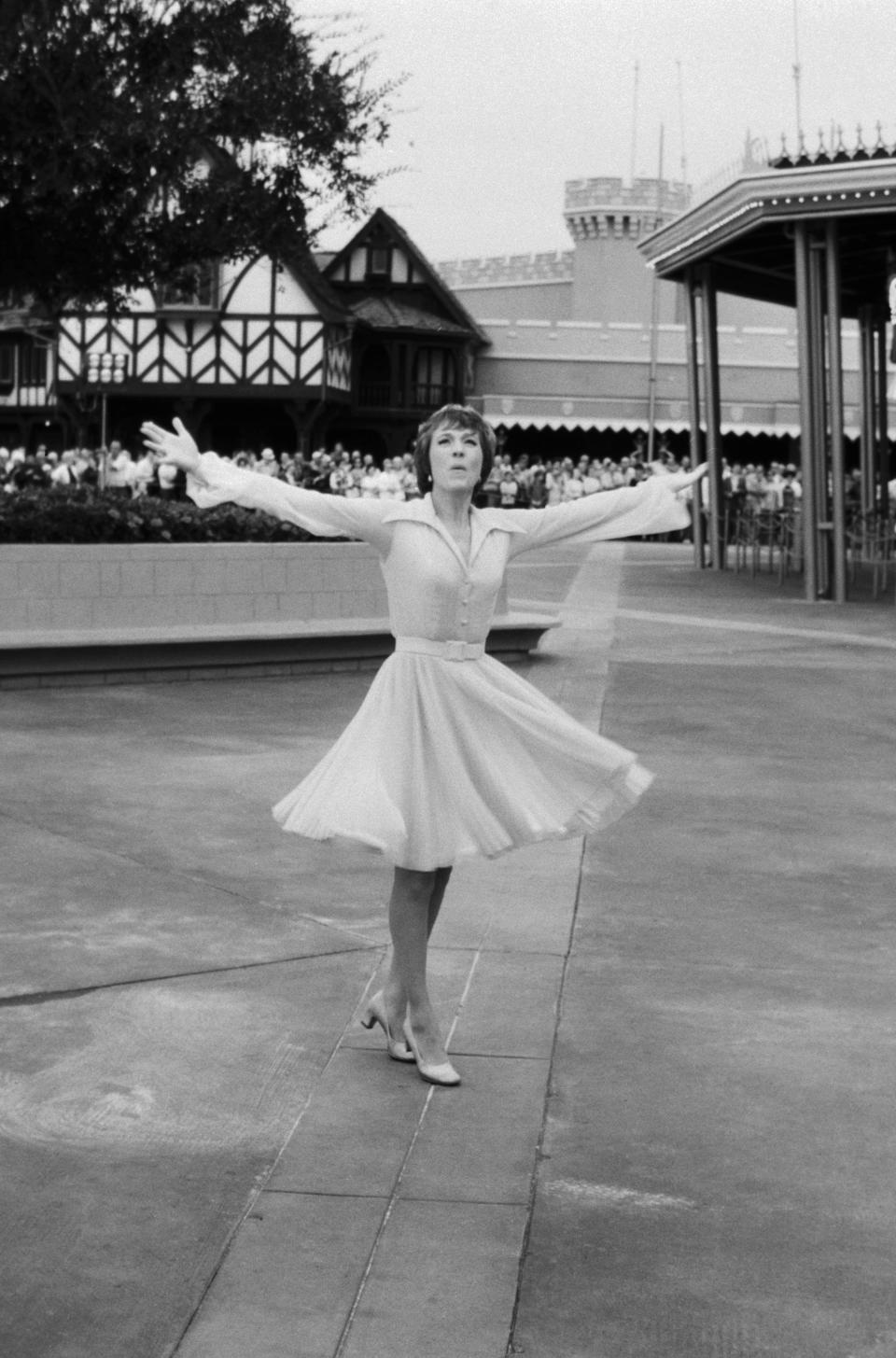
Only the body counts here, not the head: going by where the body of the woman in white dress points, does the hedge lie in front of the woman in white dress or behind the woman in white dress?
behind

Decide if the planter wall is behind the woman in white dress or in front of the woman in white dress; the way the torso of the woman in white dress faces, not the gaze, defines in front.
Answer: behind

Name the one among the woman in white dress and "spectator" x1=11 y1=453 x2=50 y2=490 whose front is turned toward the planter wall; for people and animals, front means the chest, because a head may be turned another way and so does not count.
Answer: the spectator

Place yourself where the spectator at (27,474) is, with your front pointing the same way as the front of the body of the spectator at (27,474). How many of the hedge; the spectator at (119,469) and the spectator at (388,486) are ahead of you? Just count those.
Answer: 1

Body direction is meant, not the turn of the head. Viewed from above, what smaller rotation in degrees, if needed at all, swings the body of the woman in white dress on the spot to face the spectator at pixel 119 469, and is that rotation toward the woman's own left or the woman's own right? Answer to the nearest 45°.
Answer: approximately 135° to the woman's own left

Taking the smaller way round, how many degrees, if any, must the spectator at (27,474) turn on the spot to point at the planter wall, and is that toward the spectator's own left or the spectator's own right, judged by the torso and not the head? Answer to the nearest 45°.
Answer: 0° — they already face it

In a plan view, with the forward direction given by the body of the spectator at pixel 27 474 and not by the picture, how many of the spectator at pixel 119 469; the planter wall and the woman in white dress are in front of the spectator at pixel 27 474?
2

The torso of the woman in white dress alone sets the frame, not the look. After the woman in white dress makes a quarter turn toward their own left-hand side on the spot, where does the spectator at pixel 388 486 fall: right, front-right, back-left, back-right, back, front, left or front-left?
front-left

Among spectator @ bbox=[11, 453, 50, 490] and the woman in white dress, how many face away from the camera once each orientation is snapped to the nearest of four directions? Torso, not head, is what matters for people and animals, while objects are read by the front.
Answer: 0

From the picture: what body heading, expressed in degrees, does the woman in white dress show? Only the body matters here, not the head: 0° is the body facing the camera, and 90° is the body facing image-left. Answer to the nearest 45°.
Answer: approximately 315°

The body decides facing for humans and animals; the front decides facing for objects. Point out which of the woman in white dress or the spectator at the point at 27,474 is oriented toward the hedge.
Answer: the spectator
